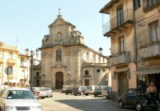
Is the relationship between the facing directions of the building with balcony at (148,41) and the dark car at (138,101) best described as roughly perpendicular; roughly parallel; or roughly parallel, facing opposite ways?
roughly perpendicular

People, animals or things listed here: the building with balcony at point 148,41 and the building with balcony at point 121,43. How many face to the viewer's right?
0

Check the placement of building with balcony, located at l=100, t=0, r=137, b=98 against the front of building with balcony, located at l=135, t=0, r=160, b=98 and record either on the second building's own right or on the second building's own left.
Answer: on the second building's own right

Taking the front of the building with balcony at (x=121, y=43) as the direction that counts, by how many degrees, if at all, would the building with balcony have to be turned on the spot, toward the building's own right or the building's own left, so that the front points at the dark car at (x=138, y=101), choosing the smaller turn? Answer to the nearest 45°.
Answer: approximately 45° to the building's own left

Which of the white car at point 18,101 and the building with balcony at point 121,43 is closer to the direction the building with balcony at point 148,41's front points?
the white car

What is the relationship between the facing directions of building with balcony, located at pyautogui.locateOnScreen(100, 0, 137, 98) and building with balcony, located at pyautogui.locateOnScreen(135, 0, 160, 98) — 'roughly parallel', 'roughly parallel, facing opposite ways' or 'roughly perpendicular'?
roughly parallel

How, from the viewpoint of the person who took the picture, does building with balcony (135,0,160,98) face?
facing the viewer and to the left of the viewer

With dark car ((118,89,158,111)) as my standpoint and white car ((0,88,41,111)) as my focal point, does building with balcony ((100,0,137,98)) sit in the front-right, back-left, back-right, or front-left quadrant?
back-right

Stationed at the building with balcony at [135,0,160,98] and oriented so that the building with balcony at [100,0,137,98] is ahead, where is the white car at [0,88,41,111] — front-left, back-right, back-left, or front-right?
back-left

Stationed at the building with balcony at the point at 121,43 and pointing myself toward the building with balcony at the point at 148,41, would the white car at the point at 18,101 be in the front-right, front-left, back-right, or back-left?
front-right

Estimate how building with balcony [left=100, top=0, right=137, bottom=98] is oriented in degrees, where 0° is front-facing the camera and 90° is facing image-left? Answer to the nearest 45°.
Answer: approximately 45°

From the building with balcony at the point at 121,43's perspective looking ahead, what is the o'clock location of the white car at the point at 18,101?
The white car is roughly at 11 o'clock from the building with balcony.
